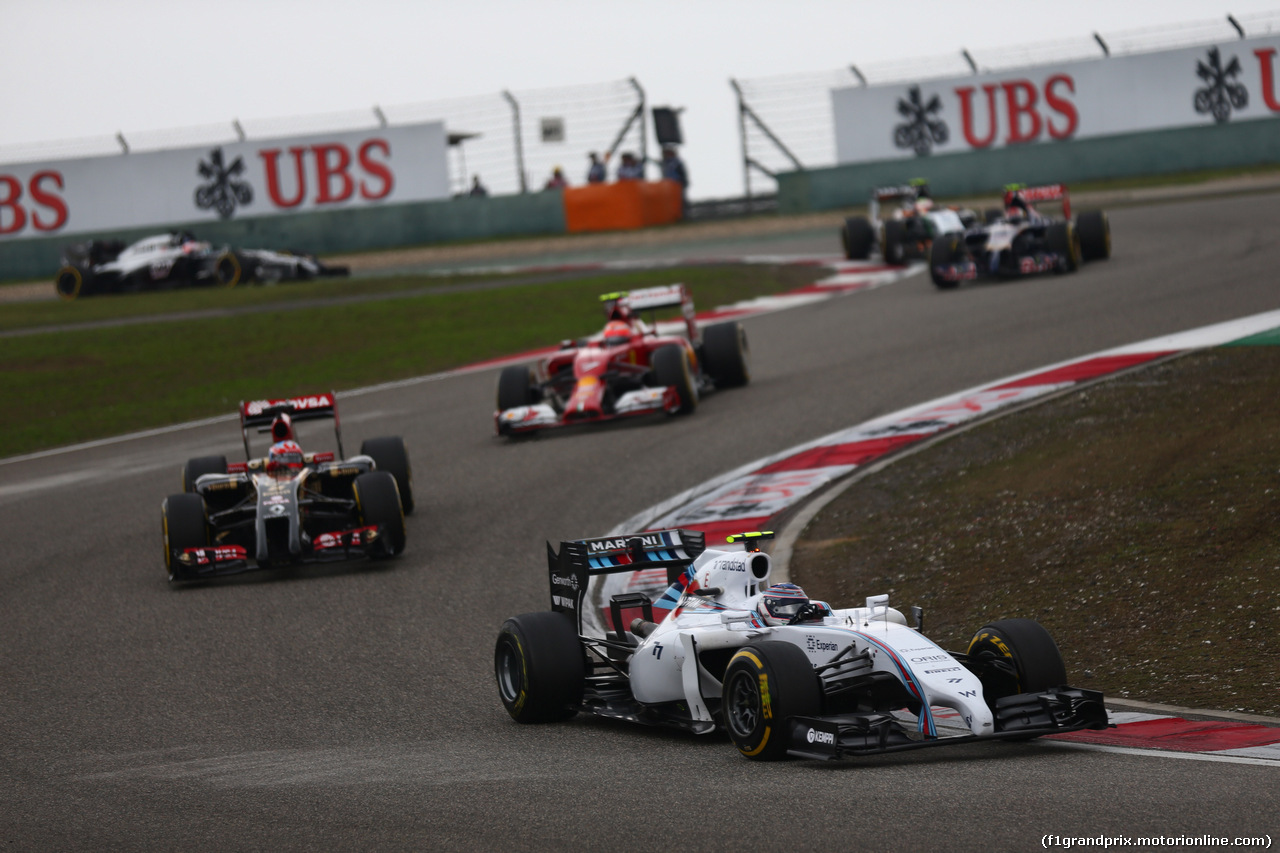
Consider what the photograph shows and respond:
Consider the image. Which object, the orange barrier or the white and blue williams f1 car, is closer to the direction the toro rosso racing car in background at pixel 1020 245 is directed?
the white and blue williams f1 car

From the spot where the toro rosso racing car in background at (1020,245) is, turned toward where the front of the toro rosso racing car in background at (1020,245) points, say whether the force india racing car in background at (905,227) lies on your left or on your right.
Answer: on your right

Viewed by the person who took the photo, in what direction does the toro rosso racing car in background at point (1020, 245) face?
facing the viewer and to the left of the viewer

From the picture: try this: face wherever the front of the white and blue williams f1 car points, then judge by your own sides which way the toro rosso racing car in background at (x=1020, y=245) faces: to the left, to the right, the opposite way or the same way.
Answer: to the right

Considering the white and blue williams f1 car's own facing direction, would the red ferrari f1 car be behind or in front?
behind

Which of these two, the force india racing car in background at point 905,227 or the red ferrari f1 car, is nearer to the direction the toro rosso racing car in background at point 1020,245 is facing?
the red ferrari f1 car

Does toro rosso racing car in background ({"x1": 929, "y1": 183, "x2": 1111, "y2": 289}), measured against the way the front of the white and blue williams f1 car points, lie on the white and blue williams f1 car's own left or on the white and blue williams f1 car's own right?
on the white and blue williams f1 car's own left

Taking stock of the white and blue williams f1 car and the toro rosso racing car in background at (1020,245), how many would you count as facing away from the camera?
0

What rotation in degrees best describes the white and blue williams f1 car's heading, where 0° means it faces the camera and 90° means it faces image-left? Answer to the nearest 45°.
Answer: approximately 315°

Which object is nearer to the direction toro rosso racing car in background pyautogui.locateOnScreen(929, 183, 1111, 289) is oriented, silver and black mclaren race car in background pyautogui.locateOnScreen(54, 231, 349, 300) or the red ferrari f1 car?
the red ferrari f1 car

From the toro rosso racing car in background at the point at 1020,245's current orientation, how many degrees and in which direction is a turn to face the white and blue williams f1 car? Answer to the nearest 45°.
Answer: approximately 45° to its left
